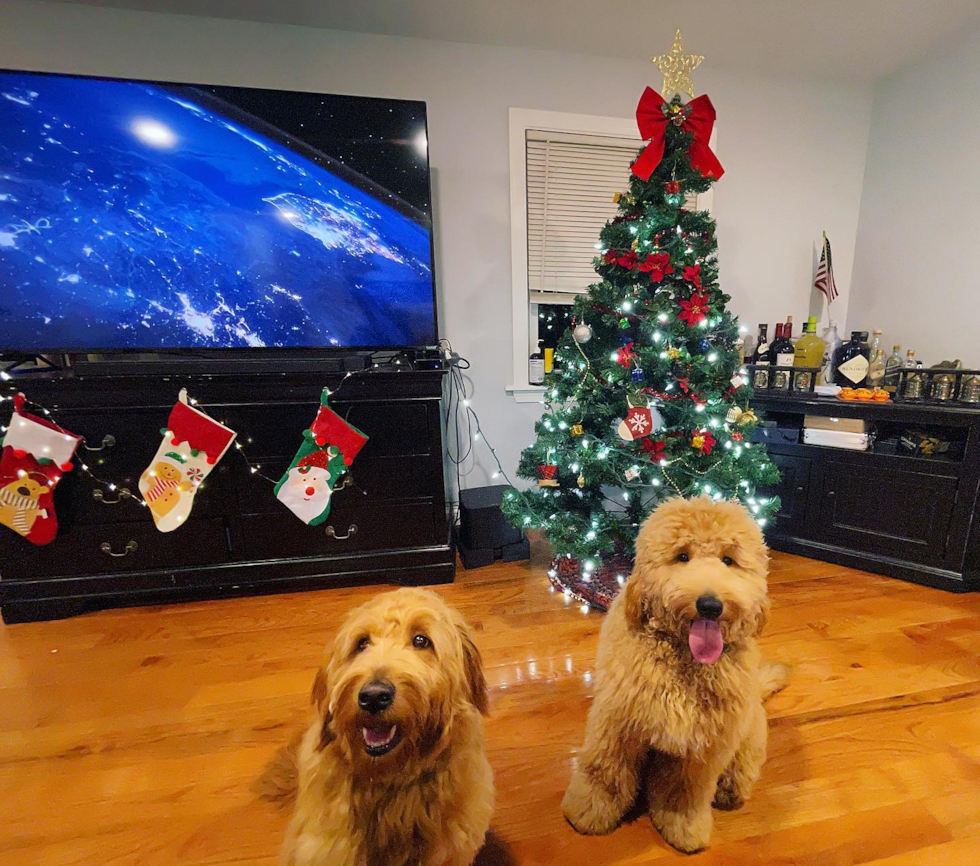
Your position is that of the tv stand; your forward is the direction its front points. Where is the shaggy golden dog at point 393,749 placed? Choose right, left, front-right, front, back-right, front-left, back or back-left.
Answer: front

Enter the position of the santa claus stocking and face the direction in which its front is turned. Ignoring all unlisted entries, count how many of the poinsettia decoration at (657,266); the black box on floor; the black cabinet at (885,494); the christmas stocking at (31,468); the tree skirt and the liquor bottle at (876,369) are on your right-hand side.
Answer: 1

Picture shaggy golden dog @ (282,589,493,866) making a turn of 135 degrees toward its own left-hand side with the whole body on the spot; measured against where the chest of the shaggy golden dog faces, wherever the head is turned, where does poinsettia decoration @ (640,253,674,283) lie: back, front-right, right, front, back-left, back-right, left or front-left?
front

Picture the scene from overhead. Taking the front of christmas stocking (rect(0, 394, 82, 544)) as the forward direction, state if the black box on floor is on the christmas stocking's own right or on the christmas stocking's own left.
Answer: on the christmas stocking's own left

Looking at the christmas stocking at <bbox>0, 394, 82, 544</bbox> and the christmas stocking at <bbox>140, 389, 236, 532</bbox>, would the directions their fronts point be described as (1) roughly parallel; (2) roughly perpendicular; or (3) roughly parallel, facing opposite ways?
roughly parallel

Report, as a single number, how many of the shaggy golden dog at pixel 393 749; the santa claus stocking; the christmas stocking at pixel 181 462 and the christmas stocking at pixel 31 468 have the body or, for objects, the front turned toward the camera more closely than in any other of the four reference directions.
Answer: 4

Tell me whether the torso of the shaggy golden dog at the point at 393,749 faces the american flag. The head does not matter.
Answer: no

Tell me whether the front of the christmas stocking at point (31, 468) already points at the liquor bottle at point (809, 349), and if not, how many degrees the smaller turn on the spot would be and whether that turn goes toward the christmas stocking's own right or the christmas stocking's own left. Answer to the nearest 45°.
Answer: approximately 45° to the christmas stocking's own left

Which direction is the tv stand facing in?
toward the camera

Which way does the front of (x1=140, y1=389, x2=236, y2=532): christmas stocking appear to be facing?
toward the camera

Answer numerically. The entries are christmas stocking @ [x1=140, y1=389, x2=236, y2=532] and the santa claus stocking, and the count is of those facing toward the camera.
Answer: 2

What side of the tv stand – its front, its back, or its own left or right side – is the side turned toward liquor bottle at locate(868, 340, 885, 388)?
left

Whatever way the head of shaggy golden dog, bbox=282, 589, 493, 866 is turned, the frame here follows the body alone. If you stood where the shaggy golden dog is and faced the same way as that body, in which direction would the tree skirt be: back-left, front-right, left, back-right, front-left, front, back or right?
back-left

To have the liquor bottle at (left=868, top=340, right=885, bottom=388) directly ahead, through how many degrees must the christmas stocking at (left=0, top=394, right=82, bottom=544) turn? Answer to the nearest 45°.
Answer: approximately 45° to its left
